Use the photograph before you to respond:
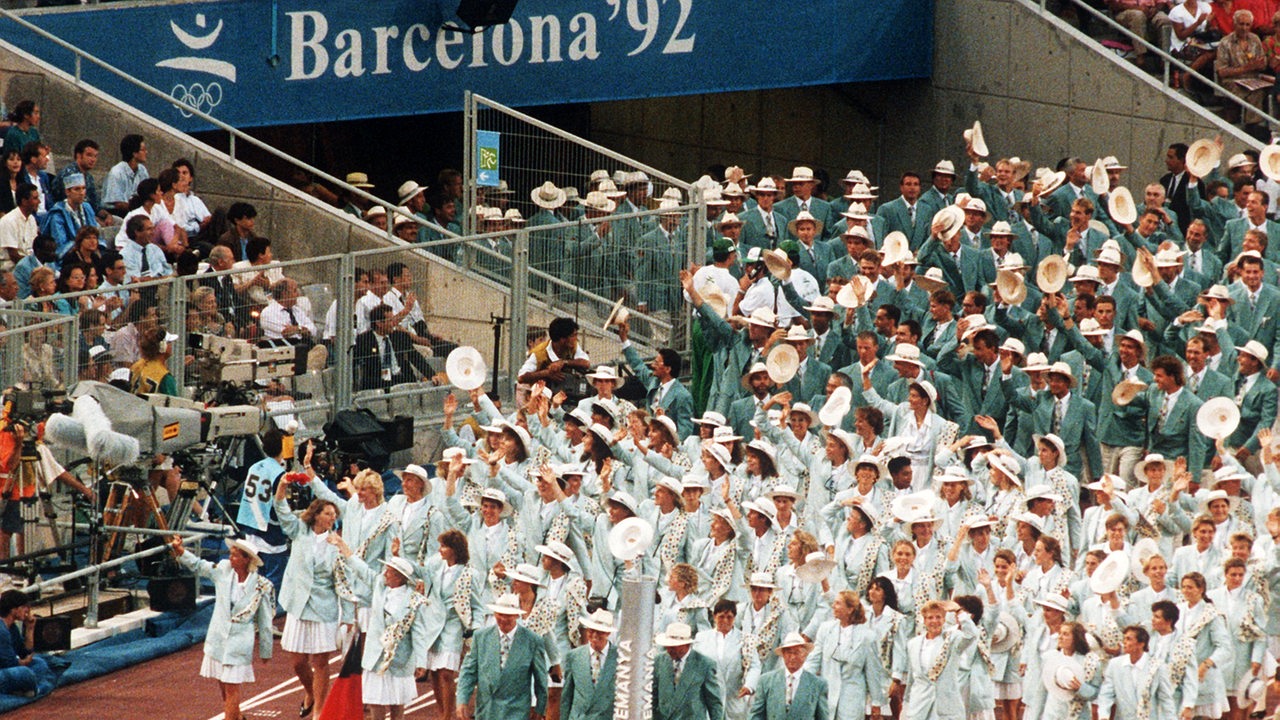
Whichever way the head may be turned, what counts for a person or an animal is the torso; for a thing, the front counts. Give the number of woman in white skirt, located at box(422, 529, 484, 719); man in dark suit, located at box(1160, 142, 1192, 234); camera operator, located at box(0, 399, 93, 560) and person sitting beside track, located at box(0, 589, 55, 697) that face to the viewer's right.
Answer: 2

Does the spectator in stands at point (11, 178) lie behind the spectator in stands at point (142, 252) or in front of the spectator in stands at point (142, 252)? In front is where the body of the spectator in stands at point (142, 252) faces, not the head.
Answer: behind

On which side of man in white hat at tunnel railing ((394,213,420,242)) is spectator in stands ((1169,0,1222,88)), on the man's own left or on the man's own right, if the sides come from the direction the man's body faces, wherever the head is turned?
on the man's own left

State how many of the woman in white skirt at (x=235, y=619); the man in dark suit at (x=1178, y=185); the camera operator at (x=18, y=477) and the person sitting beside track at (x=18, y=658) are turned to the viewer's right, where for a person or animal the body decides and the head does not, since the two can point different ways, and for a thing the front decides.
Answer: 2

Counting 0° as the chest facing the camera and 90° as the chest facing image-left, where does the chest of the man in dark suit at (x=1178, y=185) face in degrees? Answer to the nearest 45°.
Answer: approximately 45°

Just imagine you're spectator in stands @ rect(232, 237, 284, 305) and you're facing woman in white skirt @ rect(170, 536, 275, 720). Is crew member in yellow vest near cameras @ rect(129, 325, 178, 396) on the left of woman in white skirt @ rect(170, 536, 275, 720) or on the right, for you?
right

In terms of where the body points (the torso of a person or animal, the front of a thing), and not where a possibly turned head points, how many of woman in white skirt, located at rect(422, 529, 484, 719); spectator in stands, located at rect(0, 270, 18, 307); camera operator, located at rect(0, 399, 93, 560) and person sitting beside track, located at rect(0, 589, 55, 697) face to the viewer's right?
3

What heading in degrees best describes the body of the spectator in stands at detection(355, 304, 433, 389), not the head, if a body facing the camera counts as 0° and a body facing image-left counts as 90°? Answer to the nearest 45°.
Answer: approximately 315°

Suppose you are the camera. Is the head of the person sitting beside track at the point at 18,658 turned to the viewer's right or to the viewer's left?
to the viewer's right

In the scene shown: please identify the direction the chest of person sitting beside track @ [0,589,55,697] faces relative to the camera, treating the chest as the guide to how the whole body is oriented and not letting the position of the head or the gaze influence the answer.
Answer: to the viewer's right

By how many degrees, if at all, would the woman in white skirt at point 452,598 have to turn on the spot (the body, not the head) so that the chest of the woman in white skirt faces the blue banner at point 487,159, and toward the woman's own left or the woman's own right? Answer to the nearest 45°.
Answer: approximately 135° to the woman's own right

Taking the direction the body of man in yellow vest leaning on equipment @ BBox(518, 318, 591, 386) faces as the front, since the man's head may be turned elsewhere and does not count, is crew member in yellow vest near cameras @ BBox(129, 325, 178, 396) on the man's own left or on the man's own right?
on the man's own right
